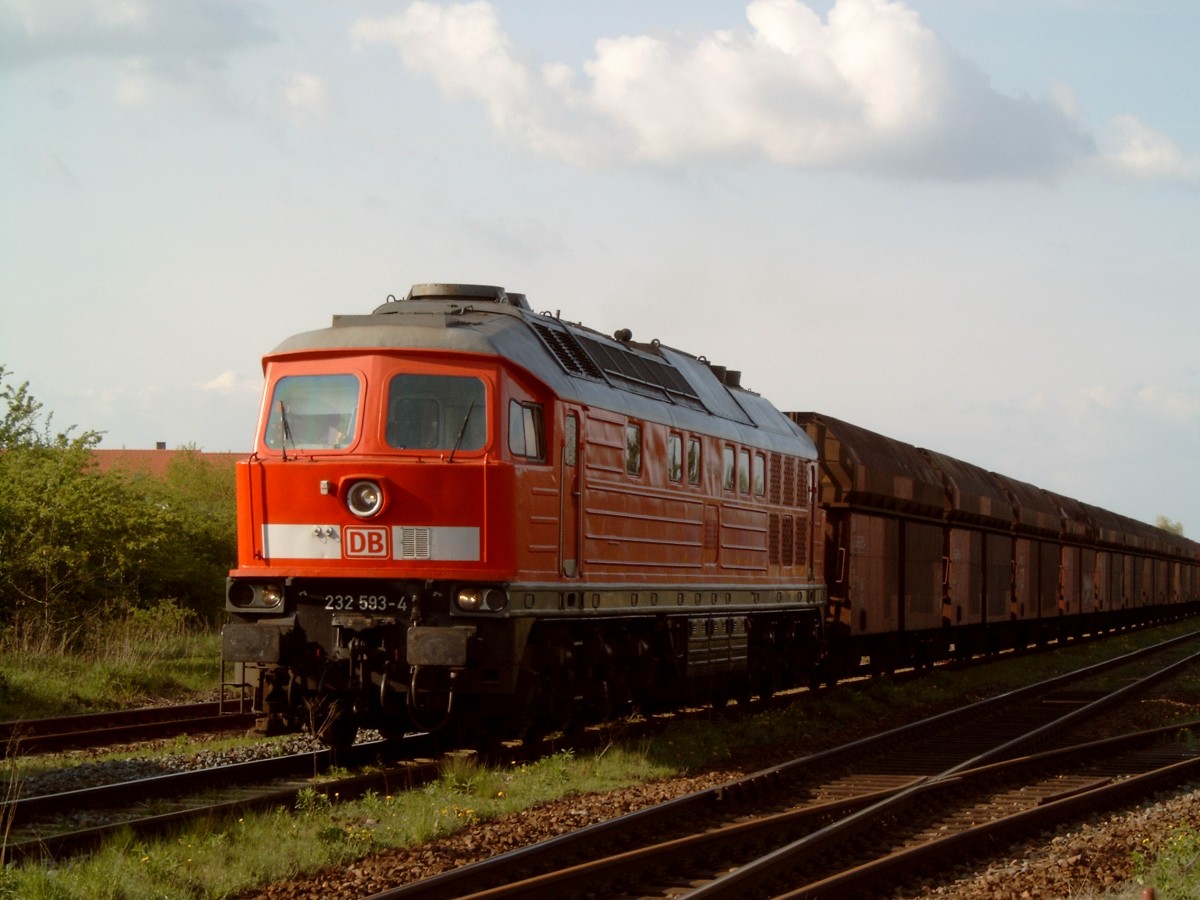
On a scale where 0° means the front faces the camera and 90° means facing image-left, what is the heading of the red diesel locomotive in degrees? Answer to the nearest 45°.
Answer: approximately 45°

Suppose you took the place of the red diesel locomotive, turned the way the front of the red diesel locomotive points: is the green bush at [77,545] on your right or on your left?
on your right
